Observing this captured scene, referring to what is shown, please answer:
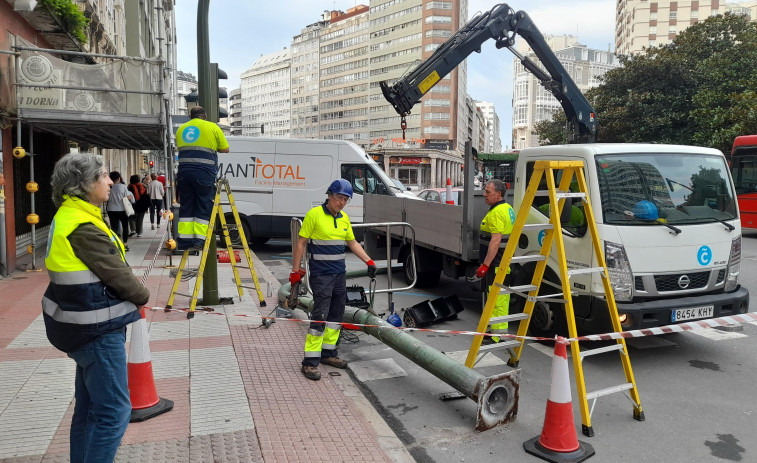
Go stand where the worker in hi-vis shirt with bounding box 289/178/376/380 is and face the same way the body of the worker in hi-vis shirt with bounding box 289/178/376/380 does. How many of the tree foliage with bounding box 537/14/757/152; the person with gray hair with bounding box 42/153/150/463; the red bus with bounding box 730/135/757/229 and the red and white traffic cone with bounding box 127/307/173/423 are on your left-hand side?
2

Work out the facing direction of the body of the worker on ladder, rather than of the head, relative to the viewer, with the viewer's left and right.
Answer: facing away from the viewer and to the right of the viewer

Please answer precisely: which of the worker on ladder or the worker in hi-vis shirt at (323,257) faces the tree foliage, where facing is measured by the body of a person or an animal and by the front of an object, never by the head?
the worker on ladder

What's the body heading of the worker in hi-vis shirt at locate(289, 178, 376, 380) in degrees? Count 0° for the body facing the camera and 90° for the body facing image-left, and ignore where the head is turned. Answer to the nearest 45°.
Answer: approximately 315°

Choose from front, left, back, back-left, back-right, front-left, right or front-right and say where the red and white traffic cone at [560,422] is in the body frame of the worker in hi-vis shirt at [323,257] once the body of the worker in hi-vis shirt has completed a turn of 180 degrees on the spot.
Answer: back

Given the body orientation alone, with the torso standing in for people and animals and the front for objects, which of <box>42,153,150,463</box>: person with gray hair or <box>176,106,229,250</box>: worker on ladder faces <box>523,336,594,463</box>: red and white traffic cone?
the person with gray hair

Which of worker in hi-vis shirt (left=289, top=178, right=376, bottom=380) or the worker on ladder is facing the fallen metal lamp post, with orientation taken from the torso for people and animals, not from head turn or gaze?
the worker in hi-vis shirt

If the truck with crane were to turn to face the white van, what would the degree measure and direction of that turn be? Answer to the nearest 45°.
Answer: approximately 180°

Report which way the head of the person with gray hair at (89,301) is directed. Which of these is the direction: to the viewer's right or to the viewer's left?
to the viewer's right

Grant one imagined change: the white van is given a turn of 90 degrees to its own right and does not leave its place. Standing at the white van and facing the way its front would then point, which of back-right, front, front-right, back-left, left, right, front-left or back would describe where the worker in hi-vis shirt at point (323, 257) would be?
front

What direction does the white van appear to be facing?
to the viewer's right

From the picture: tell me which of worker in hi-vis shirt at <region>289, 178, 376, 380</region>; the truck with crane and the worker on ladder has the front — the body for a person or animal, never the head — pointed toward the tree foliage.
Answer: the worker on ladder

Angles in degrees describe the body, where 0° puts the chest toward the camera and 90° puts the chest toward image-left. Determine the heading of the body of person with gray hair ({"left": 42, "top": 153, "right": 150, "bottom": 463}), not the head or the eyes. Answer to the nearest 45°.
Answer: approximately 270°

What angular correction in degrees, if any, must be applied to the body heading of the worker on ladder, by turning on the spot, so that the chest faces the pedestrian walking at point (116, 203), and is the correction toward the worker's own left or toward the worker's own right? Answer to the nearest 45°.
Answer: approximately 45° to the worker's own left

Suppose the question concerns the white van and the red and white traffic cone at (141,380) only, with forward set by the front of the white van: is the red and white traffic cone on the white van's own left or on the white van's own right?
on the white van's own right

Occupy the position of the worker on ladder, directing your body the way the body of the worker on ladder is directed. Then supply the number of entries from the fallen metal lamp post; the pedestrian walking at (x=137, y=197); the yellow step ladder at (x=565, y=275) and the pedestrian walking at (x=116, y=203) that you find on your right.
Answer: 2

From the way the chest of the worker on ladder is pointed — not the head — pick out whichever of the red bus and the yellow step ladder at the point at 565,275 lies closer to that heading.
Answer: the red bus

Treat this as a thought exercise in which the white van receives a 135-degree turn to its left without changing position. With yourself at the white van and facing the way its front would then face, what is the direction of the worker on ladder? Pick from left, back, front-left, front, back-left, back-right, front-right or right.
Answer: back-left

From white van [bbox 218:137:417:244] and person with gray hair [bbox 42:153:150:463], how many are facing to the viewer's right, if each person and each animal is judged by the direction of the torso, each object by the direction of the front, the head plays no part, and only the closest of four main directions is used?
2
